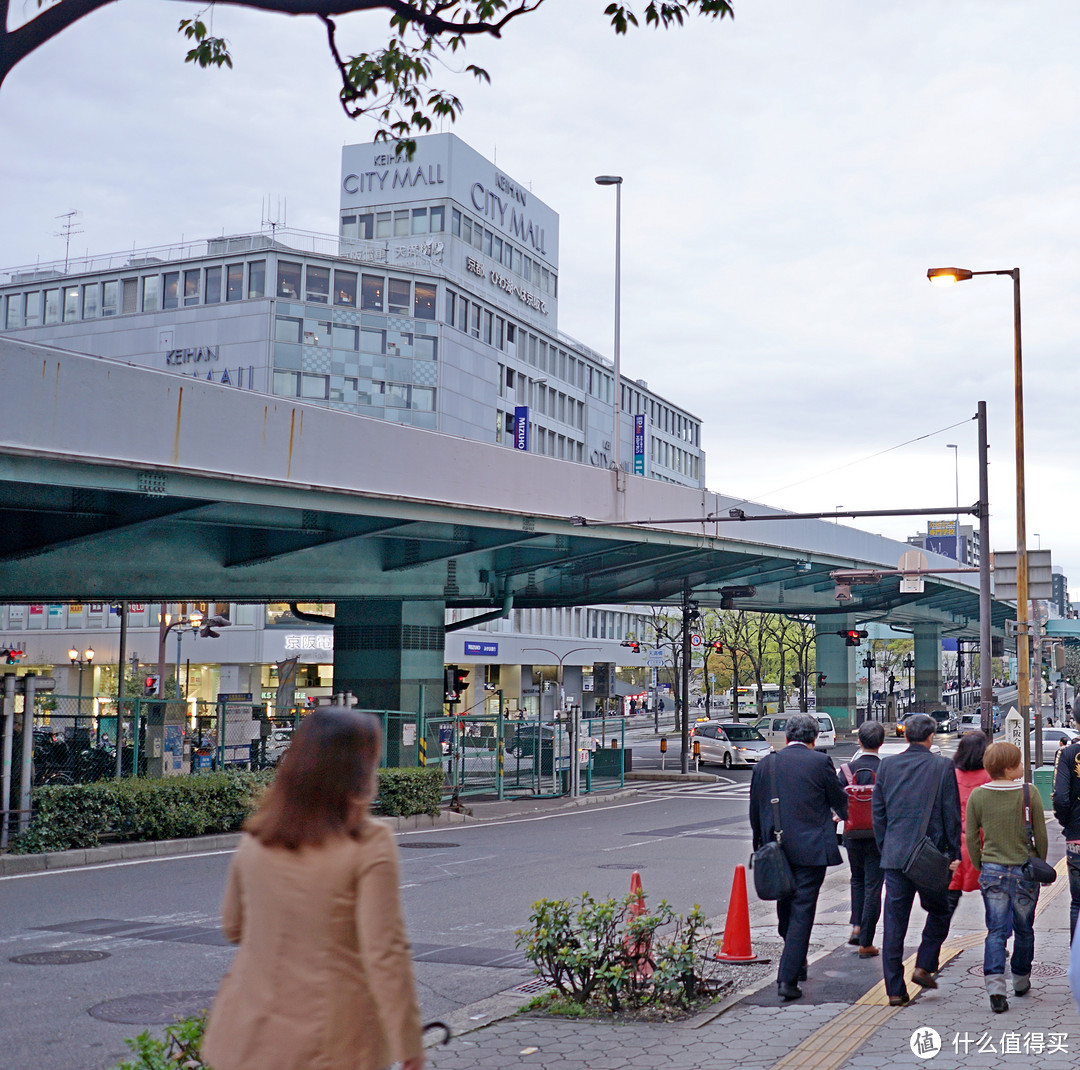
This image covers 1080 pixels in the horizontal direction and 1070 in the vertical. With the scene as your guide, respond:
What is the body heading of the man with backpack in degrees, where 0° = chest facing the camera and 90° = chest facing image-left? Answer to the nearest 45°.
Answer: approximately 180°

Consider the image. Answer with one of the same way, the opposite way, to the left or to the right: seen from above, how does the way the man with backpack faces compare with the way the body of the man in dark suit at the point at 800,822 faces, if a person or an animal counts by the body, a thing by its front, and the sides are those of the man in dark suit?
the same way

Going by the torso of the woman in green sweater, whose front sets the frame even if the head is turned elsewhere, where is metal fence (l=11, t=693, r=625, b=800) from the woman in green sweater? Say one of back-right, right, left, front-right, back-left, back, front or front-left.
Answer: front-left

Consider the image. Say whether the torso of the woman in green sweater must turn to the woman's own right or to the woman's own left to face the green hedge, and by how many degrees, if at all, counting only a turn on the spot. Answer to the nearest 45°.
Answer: approximately 45° to the woman's own left

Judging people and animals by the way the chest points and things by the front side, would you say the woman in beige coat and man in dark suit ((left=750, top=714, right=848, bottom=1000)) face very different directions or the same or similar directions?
same or similar directions

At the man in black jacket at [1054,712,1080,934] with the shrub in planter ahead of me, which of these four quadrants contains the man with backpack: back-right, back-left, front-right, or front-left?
front-right

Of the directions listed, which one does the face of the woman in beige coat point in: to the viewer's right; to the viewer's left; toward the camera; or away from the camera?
away from the camera

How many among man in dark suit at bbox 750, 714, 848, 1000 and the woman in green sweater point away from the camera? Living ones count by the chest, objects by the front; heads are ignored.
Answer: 2

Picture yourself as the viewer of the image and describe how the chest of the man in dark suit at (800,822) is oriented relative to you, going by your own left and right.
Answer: facing away from the viewer

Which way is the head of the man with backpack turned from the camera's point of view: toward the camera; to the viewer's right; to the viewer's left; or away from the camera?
away from the camera

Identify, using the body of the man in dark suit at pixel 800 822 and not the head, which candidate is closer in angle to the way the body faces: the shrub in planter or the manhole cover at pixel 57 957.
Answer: the manhole cover

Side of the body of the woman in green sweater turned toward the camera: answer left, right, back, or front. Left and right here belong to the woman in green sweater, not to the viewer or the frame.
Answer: back

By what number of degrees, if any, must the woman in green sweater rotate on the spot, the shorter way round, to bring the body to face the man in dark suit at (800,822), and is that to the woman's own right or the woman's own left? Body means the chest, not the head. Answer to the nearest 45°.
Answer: approximately 90° to the woman's own left

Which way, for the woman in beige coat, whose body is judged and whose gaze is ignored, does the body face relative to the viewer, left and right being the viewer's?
facing away from the viewer and to the right of the viewer

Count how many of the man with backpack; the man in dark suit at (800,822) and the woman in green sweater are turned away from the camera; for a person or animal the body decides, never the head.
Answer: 3

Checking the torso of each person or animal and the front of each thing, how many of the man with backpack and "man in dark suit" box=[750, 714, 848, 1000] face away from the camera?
2

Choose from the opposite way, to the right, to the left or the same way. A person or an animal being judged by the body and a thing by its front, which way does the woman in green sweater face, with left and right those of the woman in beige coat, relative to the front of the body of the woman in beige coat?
the same way
